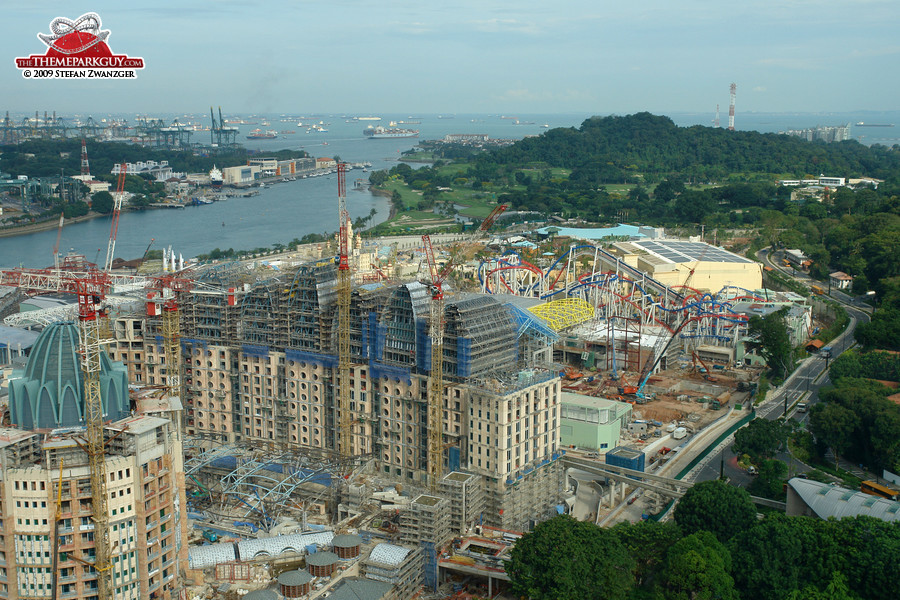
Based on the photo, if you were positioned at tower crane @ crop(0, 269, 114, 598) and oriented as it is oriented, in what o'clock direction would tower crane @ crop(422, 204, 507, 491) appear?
tower crane @ crop(422, 204, 507, 491) is roughly at 5 o'clock from tower crane @ crop(0, 269, 114, 598).

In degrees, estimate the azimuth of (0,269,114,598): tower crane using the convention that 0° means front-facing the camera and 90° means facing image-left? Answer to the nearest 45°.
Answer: approximately 90°

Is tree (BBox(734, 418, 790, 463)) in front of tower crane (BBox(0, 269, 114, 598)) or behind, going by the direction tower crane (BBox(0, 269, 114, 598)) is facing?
behind

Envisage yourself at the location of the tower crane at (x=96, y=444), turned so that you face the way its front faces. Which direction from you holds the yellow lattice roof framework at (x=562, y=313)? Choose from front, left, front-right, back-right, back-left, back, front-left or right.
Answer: back-right

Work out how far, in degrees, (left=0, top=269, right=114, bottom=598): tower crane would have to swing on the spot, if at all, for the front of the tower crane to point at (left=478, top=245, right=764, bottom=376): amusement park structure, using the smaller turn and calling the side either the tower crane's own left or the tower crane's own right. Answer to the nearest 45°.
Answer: approximately 135° to the tower crane's own right

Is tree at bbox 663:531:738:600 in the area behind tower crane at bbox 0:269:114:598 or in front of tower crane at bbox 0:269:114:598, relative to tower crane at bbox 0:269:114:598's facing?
behind

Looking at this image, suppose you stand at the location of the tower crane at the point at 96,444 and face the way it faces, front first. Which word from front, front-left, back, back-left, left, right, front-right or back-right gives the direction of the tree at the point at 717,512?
back
